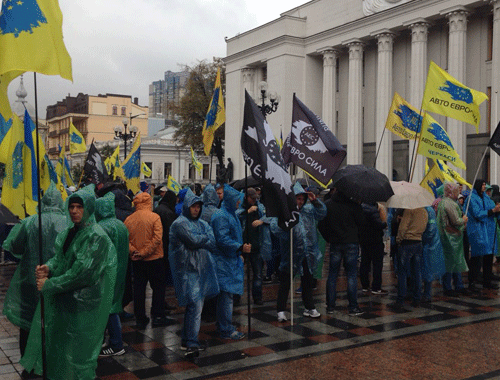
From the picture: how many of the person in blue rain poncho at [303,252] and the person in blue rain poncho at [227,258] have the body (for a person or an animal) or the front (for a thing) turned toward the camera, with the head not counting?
1

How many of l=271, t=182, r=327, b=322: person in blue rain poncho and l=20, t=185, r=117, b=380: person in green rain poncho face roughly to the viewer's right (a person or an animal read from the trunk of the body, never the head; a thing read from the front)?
0

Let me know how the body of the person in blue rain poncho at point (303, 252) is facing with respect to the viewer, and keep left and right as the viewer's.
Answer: facing the viewer

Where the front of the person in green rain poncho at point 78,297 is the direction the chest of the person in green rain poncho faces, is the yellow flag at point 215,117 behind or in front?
behind

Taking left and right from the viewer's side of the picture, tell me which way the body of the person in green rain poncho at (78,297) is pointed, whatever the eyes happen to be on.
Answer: facing the viewer and to the left of the viewer

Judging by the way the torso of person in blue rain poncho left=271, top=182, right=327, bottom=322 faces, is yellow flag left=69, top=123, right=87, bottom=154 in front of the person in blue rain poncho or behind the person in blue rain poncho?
behind
